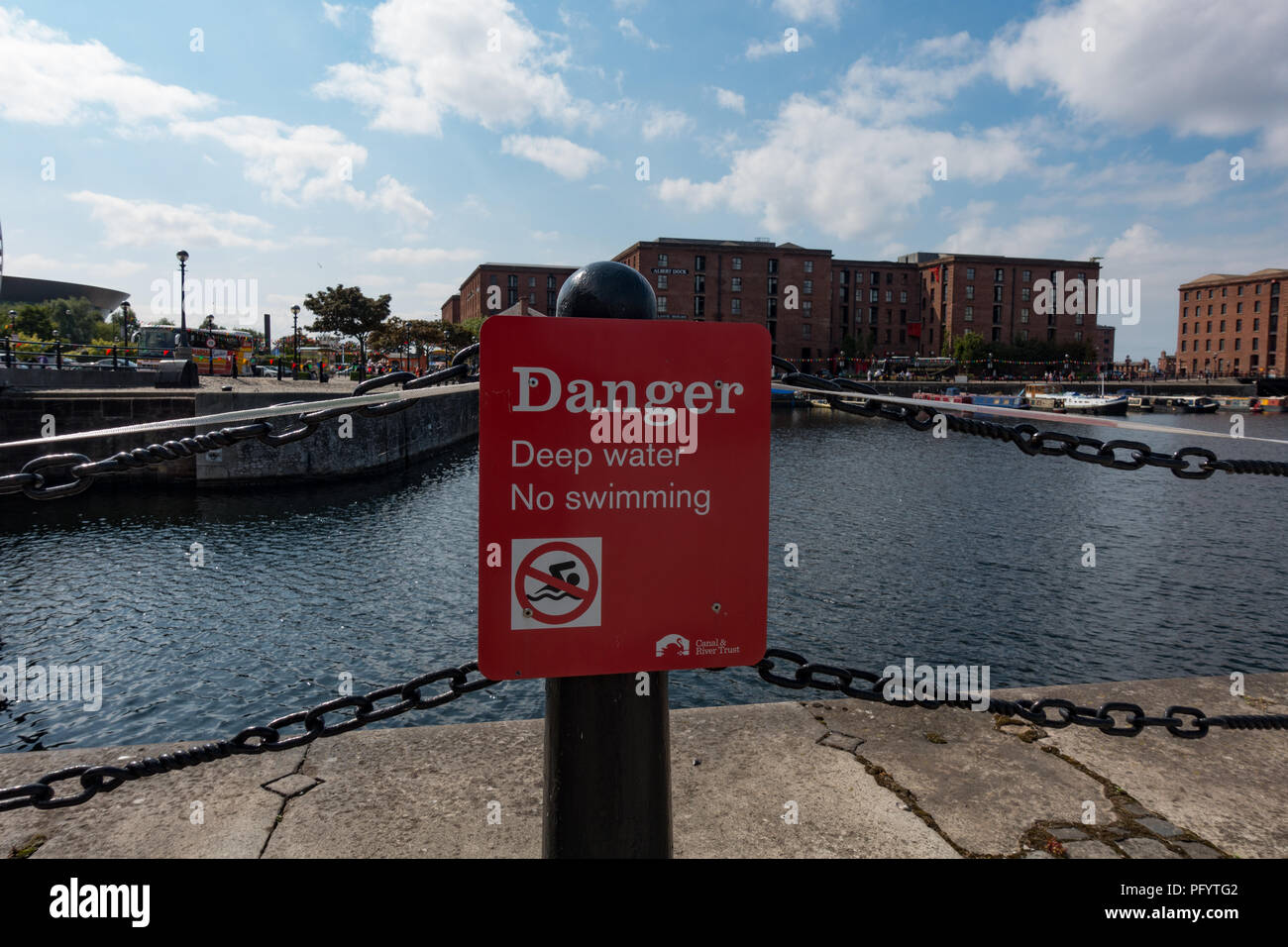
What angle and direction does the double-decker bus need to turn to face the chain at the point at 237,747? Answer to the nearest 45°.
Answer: approximately 45° to its left

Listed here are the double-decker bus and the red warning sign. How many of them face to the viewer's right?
0

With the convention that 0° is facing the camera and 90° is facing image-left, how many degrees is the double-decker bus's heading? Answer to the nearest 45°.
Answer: approximately 45°

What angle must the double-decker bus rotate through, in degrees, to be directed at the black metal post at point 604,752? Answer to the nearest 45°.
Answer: approximately 45° to its left

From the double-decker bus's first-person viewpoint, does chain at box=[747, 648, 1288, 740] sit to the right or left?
on its left

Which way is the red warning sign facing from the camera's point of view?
toward the camera

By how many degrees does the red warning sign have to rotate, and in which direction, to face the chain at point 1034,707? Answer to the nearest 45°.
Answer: approximately 135° to its left
